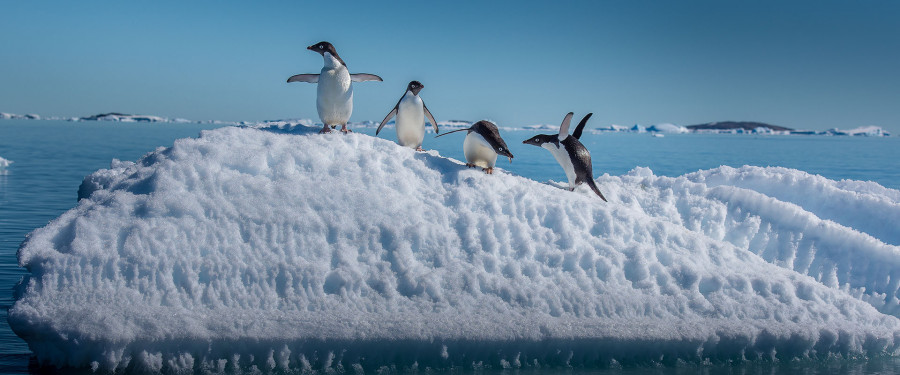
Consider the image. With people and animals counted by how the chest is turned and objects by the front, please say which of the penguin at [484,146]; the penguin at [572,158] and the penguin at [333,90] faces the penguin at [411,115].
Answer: the penguin at [572,158]

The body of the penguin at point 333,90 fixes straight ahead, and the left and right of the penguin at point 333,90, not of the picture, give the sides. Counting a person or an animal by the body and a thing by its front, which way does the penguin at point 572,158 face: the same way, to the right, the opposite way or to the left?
to the right

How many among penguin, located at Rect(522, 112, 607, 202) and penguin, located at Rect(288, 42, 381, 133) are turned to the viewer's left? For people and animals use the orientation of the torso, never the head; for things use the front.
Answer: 1

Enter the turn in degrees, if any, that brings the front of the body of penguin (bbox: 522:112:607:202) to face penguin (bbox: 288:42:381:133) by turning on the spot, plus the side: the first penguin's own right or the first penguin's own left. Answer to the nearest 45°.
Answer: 0° — it already faces it

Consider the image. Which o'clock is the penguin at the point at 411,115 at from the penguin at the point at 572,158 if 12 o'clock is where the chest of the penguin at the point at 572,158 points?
the penguin at the point at 411,115 is roughly at 12 o'clock from the penguin at the point at 572,158.

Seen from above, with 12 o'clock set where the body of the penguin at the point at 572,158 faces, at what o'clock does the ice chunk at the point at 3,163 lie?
The ice chunk is roughly at 1 o'clock from the penguin.

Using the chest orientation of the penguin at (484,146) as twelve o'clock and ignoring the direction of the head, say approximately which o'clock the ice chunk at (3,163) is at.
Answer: The ice chunk is roughly at 6 o'clock from the penguin.

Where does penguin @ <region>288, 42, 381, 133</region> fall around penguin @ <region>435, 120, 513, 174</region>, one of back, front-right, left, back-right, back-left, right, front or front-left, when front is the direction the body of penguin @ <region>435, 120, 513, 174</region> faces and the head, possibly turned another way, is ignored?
back-right

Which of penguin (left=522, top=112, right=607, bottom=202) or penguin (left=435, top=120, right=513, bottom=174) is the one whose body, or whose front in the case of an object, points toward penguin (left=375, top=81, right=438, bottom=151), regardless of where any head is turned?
penguin (left=522, top=112, right=607, bottom=202)

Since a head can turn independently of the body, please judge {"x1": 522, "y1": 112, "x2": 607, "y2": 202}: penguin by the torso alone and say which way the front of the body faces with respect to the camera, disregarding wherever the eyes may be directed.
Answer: to the viewer's left

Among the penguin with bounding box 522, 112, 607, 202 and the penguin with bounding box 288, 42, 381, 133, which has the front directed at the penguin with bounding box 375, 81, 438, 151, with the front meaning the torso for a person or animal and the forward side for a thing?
the penguin with bounding box 522, 112, 607, 202

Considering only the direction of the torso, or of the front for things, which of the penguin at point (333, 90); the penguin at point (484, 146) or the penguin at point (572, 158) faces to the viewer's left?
the penguin at point (572, 158)

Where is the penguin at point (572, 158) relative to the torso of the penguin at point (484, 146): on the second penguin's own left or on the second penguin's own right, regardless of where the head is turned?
on the second penguin's own left
